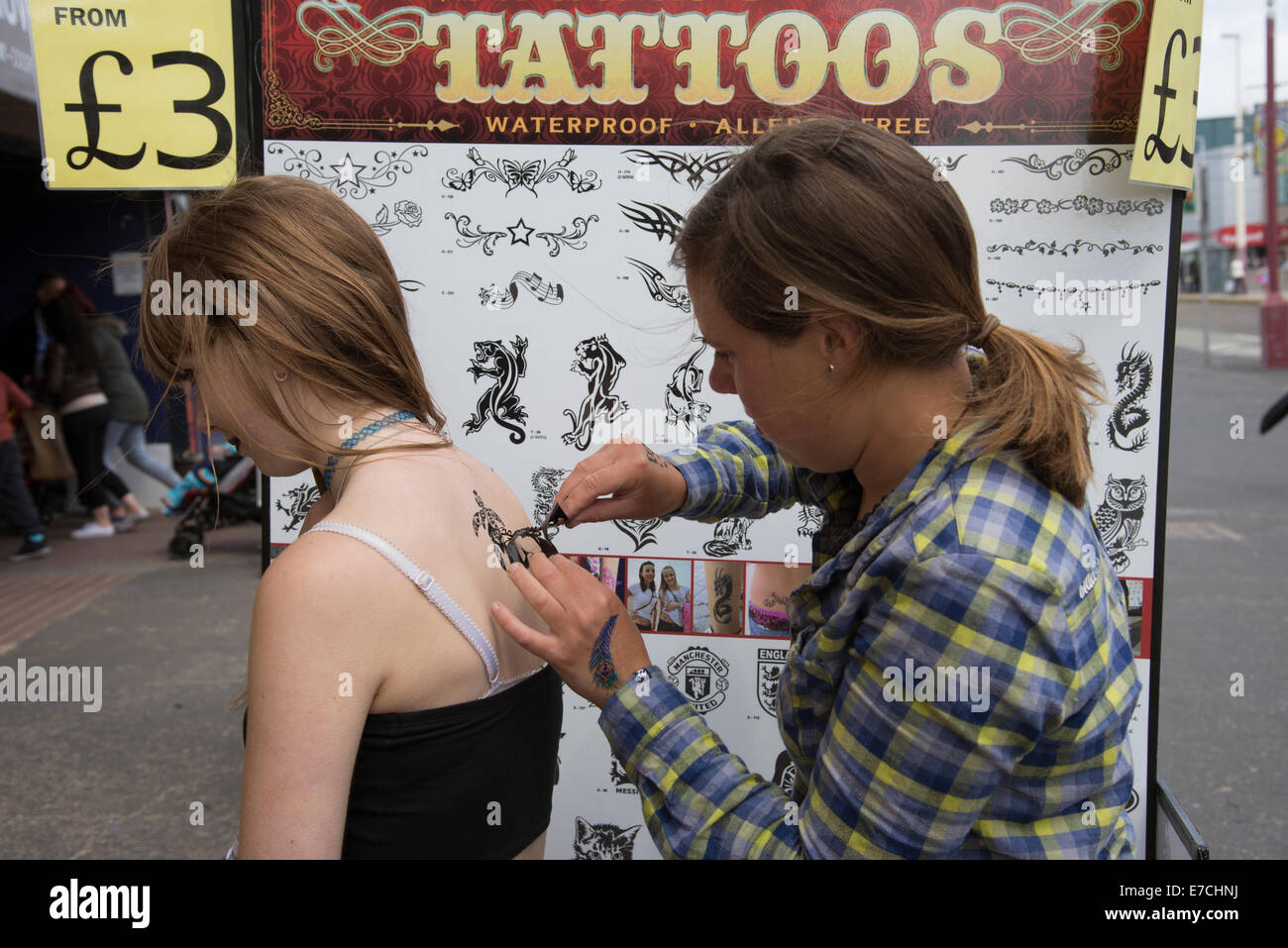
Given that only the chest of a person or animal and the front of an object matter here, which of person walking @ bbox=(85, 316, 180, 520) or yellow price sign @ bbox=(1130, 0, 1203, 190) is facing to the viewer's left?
the person walking

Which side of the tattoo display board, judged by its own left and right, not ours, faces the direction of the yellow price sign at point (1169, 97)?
left

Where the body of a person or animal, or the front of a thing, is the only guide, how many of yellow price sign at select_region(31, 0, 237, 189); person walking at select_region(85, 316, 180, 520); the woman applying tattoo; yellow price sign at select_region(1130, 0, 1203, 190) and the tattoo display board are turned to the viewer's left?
2

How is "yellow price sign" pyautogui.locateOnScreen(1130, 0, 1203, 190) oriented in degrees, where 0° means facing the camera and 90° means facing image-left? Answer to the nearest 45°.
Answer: approximately 0°

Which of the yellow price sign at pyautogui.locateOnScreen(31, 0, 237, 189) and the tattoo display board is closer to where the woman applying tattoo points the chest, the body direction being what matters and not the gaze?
the yellow price sign

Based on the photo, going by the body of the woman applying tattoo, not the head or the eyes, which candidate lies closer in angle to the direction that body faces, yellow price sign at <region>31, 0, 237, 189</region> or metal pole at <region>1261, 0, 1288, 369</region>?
the yellow price sign

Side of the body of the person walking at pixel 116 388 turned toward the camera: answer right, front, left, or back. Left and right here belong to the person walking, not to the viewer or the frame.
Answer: left

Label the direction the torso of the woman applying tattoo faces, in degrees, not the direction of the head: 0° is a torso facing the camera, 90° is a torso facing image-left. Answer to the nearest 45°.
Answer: approximately 90°
